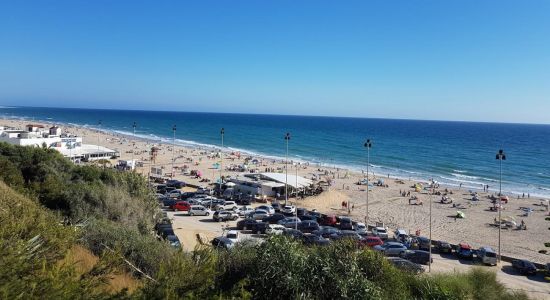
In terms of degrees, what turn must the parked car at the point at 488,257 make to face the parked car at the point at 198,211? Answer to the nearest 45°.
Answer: approximately 90° to its left

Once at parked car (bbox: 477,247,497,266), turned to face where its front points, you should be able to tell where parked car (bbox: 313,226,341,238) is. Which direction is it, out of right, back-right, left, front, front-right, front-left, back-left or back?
left

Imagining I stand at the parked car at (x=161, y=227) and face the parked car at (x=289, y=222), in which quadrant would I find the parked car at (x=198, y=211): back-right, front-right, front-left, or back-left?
front-left

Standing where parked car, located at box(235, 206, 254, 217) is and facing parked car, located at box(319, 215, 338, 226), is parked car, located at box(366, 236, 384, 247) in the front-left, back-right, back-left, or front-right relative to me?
front-right

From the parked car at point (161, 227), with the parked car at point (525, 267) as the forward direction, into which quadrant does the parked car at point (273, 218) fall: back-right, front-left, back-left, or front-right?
front-left

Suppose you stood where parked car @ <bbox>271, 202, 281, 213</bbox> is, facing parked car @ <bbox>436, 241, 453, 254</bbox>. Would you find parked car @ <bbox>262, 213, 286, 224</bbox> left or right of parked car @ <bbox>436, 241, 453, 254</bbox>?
right
